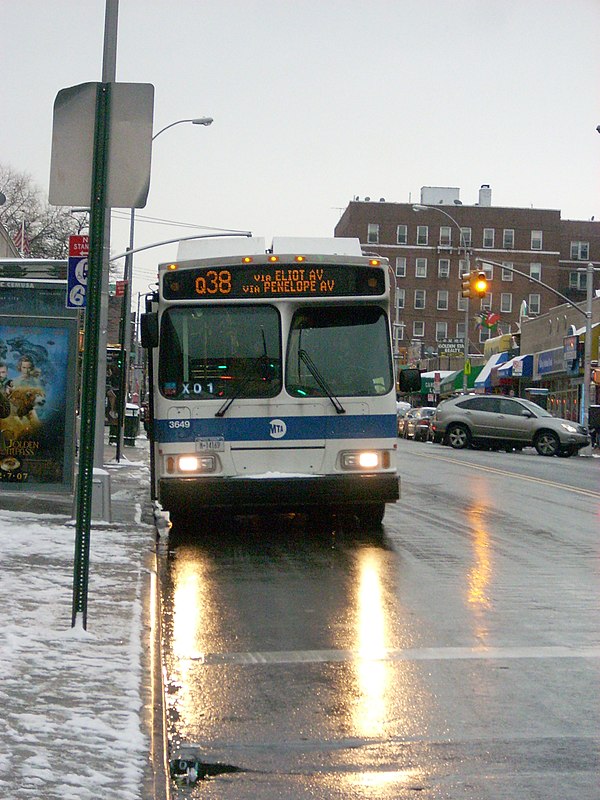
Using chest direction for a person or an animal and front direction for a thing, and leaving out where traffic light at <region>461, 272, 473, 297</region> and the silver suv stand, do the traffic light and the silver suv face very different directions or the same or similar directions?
very different directions

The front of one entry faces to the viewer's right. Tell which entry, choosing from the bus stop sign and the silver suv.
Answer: the silver suv

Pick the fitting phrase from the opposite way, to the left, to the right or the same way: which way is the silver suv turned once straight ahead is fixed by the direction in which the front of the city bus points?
to the left

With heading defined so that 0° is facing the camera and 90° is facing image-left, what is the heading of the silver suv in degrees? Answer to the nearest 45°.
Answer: approximately 270°

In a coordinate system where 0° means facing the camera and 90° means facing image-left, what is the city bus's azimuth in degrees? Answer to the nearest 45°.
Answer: approximately 0°

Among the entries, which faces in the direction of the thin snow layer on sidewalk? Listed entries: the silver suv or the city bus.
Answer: the city bus
